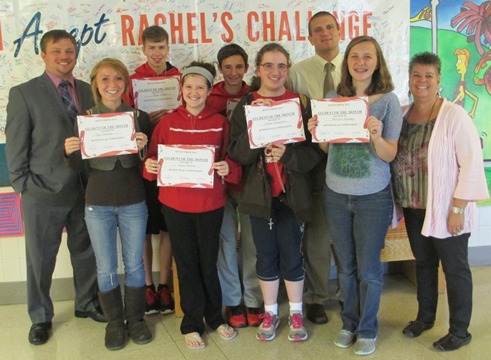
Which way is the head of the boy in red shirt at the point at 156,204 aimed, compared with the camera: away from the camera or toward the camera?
toward the camera

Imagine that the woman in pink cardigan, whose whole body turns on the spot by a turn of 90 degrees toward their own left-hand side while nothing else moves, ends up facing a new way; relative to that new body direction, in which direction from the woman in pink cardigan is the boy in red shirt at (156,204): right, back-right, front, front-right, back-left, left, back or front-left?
back-right

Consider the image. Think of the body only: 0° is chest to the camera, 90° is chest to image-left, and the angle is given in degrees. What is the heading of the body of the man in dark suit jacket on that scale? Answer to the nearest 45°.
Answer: approximately 315°

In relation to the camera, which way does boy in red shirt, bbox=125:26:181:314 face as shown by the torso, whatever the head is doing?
toward the camera

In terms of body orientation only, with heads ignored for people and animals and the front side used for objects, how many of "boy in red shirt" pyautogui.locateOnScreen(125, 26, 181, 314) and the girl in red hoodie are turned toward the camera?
2

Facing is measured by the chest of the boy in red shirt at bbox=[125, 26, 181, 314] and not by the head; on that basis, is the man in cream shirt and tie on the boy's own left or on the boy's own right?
on the boy's own left

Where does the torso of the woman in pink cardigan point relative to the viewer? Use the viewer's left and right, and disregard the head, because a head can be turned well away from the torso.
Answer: facing the viewer and to the left of the viewer

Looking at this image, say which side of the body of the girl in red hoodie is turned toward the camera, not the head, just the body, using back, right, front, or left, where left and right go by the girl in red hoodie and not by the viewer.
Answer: front

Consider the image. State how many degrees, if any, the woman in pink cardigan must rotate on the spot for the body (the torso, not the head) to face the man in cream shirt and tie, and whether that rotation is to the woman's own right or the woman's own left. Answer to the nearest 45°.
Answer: approximately 90° to the woman's own right

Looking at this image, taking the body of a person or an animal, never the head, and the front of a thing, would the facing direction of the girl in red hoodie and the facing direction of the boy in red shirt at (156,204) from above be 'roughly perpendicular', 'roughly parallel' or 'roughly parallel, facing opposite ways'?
roughly parallel

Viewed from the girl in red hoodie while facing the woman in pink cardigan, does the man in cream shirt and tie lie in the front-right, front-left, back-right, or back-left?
front-left

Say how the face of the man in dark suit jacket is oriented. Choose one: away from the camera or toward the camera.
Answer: toward the camera

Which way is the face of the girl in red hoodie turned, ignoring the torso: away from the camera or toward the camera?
toward the camera
